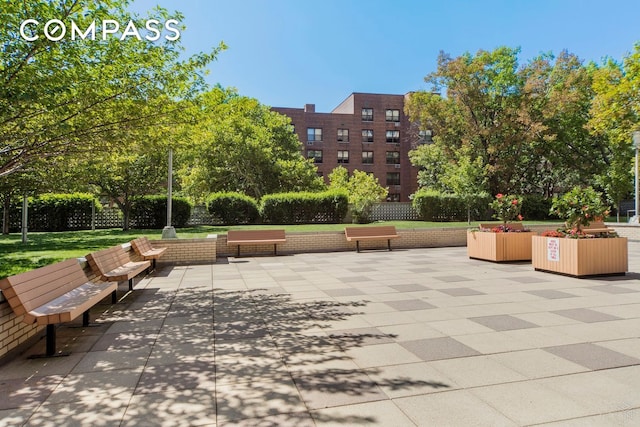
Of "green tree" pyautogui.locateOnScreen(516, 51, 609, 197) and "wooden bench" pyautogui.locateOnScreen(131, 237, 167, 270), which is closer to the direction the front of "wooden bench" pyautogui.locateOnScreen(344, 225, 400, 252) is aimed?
the wooden bench

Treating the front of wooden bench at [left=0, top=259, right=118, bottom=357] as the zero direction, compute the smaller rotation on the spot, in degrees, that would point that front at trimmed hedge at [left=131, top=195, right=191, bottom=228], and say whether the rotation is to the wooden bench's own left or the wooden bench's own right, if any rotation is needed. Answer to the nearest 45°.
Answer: approximately 135° to the wooden bench's own left

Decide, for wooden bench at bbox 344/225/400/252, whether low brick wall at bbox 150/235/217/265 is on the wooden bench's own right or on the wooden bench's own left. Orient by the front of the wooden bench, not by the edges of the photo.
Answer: on the wooden bench's own right

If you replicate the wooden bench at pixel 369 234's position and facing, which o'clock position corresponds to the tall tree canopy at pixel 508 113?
The tall tree canopy is roughly at 7 o'clock from the wooden bench.

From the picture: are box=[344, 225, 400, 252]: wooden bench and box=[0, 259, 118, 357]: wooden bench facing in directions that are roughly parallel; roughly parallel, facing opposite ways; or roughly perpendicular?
roughly perpendicular

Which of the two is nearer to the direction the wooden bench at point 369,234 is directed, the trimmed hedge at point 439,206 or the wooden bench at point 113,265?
the wooden bench

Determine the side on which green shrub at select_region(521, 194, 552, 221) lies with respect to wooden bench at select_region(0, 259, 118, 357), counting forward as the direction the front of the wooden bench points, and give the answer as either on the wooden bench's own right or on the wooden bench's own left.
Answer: on the wooden bench's own left

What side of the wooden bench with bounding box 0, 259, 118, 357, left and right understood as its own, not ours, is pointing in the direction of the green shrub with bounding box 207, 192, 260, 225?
left

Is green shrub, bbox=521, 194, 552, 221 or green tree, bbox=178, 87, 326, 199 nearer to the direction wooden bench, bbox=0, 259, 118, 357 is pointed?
the green shrub

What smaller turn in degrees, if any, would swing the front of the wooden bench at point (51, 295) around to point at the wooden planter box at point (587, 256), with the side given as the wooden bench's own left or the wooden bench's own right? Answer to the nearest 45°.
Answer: approximately 45° to the wooden bench's own left

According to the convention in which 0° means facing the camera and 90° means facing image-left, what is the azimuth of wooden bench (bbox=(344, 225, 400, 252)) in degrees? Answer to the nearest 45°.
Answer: approximately 0°

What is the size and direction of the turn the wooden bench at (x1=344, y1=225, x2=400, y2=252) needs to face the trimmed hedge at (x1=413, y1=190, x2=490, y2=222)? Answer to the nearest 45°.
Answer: approximately 135° to its left

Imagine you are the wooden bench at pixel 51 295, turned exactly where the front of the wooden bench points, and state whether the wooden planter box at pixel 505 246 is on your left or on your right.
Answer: on your left

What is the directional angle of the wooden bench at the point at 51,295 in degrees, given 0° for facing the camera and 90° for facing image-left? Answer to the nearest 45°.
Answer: approximately 315°

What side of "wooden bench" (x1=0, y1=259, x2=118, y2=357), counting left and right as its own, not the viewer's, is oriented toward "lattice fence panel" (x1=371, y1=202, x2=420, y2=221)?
left

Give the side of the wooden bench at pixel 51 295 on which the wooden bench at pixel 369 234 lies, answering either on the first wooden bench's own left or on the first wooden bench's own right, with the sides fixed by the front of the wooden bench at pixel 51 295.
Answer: on the first wooden bench's own left

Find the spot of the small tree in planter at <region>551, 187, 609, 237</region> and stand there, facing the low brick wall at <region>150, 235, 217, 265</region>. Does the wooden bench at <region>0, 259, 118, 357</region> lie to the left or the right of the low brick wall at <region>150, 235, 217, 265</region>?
left

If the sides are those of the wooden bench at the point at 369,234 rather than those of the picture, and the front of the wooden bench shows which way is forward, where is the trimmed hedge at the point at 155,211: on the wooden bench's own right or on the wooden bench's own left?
on the wooden bench's own right
